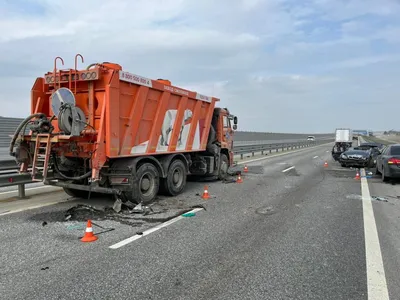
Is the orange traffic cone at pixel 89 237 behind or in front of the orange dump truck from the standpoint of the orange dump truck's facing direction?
behind

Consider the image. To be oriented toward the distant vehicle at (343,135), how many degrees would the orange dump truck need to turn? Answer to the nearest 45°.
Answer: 0° — it already faces it

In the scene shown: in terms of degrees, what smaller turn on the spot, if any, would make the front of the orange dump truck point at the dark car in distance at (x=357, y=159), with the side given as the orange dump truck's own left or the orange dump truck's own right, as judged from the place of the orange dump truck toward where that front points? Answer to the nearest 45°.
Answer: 0° — it already faces it

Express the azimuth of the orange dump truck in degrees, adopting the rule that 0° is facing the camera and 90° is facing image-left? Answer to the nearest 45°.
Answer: approximately 225°
